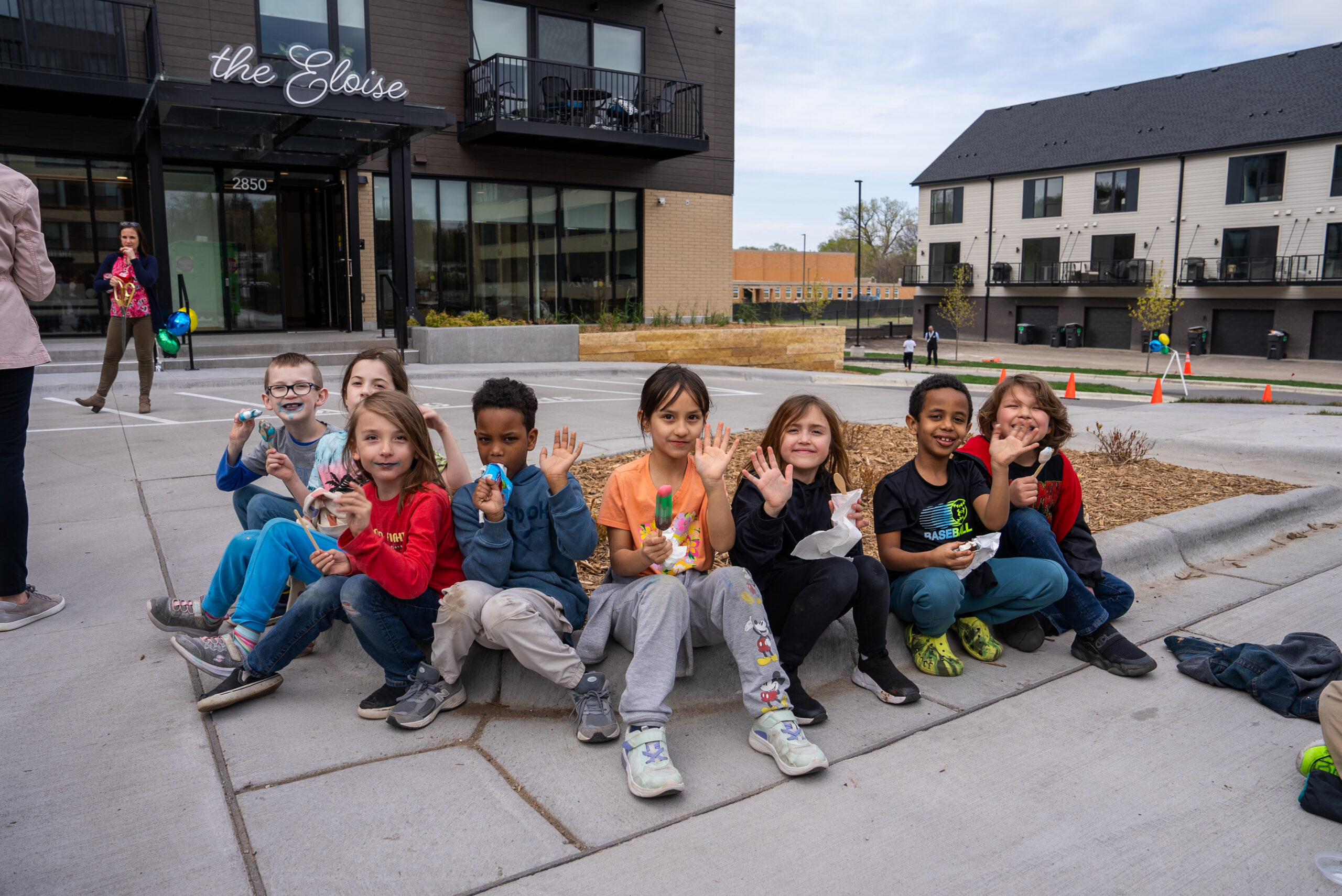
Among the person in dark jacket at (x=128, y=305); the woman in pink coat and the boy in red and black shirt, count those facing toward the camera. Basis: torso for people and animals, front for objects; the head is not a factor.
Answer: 2

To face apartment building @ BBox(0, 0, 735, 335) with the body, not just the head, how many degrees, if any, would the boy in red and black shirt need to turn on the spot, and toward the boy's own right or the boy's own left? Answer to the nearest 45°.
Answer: approximately 135° to the boy's own right

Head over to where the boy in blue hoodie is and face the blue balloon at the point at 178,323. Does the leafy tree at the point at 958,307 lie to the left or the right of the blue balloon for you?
right

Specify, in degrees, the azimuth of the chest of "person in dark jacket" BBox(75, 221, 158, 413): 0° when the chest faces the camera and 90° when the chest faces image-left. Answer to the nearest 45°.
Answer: approximately 0°

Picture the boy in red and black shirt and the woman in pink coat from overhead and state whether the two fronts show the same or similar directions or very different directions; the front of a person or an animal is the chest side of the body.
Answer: very different directions

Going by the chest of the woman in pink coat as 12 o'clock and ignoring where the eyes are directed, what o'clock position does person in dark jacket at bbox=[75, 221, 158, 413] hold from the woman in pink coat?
The person in dark jacket is roughly at 11 o'clock from the woman in pink coat.

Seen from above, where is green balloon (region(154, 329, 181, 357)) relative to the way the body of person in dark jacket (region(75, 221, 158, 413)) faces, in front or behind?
behind

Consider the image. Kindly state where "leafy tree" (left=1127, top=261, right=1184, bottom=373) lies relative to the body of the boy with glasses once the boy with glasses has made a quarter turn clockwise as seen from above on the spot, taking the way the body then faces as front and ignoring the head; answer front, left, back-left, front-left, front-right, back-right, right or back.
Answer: right

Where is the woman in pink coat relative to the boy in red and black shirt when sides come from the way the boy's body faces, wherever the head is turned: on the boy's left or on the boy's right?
on the boy's right

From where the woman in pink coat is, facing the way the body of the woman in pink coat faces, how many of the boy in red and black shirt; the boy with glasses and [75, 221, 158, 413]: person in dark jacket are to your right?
2

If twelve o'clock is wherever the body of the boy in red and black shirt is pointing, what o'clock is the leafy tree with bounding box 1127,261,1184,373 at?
The leafy tree is roughly at 6 o'clock from the boy in red and black shirt.
